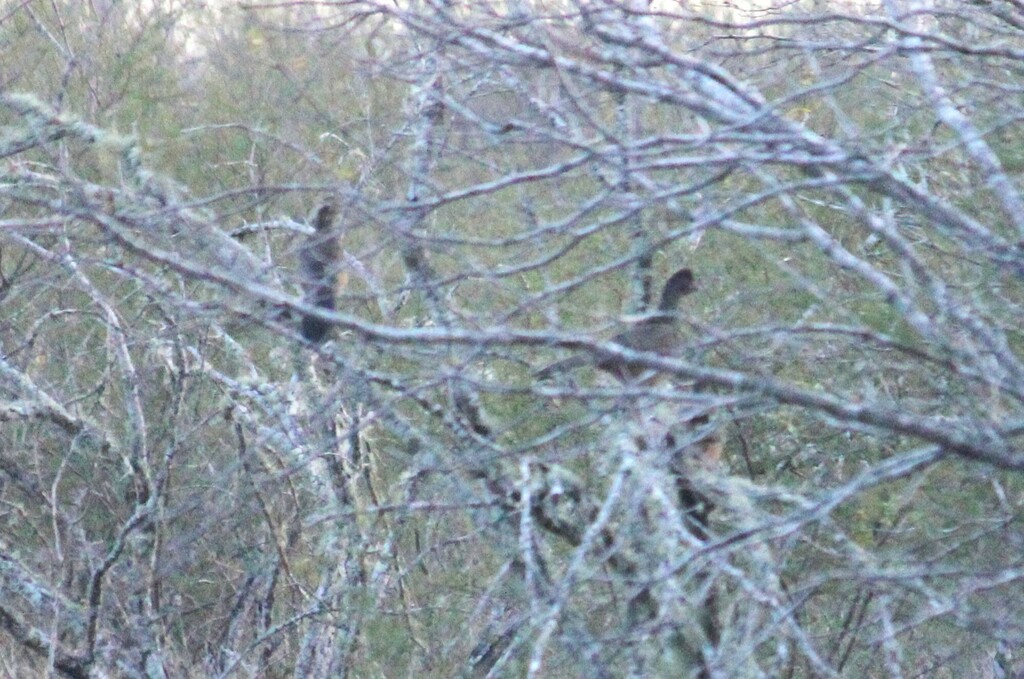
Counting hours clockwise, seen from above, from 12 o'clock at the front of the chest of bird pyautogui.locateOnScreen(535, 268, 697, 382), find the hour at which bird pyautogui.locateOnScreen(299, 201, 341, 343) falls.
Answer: bird pyautogui.locateOnScreen(299, 201, 341, 343) is roughly at 7 o'clock from bird pyautogui.locateOnScreen(535, 268, 697, 382).

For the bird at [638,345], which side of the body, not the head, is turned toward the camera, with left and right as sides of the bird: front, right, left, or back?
right
